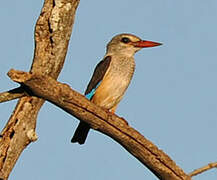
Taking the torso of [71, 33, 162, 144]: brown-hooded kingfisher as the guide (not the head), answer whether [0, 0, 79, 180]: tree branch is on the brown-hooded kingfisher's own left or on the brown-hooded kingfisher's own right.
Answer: on the brown-hooded kingfisher's own right

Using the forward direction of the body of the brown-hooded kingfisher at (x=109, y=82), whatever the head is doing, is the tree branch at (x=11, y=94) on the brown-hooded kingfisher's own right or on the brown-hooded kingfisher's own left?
on the brown-hooded kingfisher's own right

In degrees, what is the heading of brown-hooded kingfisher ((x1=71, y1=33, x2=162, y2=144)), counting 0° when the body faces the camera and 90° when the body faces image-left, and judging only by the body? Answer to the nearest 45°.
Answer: approximately 315°
